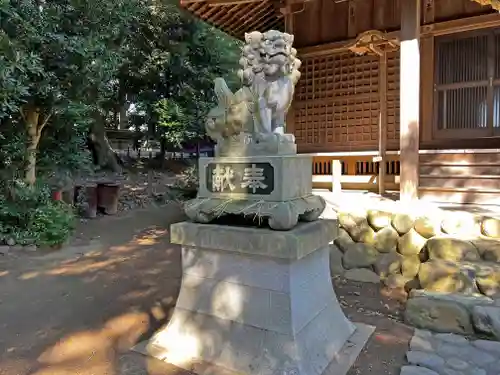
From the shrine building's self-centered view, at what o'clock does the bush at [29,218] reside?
The bush is roughly at 1 o'clock from the shrine building.

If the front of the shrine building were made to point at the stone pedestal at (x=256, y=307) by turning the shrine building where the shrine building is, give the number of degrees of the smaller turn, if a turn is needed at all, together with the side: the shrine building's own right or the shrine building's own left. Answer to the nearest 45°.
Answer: approximately 45° to the shrine building's own left

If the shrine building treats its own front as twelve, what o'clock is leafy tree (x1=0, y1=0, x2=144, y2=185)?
The leafy tree is roughly at 1 o'clock from the shrine building.

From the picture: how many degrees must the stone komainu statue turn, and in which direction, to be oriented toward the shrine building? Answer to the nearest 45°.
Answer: approximately 90° to its left

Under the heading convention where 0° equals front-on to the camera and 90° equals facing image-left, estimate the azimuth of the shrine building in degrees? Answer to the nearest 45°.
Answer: approximately 45°

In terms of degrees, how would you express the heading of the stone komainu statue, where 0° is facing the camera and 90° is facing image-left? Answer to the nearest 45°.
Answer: approximately 315°

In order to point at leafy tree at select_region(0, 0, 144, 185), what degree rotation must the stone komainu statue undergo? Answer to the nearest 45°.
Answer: approximately 180°
